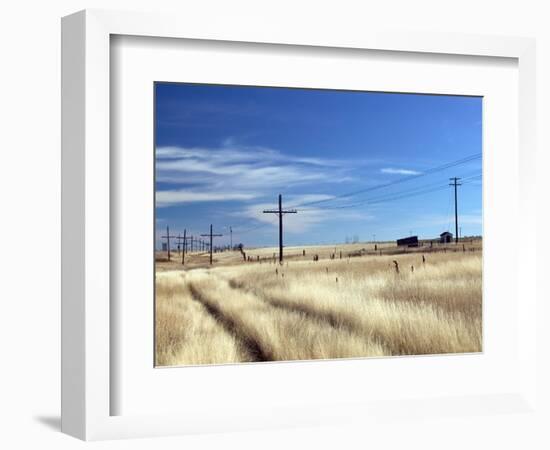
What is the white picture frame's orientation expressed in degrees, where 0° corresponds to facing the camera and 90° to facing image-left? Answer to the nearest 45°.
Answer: approximately 315°
